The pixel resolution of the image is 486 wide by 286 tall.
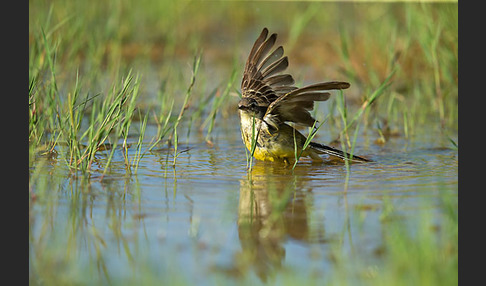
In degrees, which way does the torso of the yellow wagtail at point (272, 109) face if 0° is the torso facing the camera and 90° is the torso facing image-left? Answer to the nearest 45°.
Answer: approximately 45°
